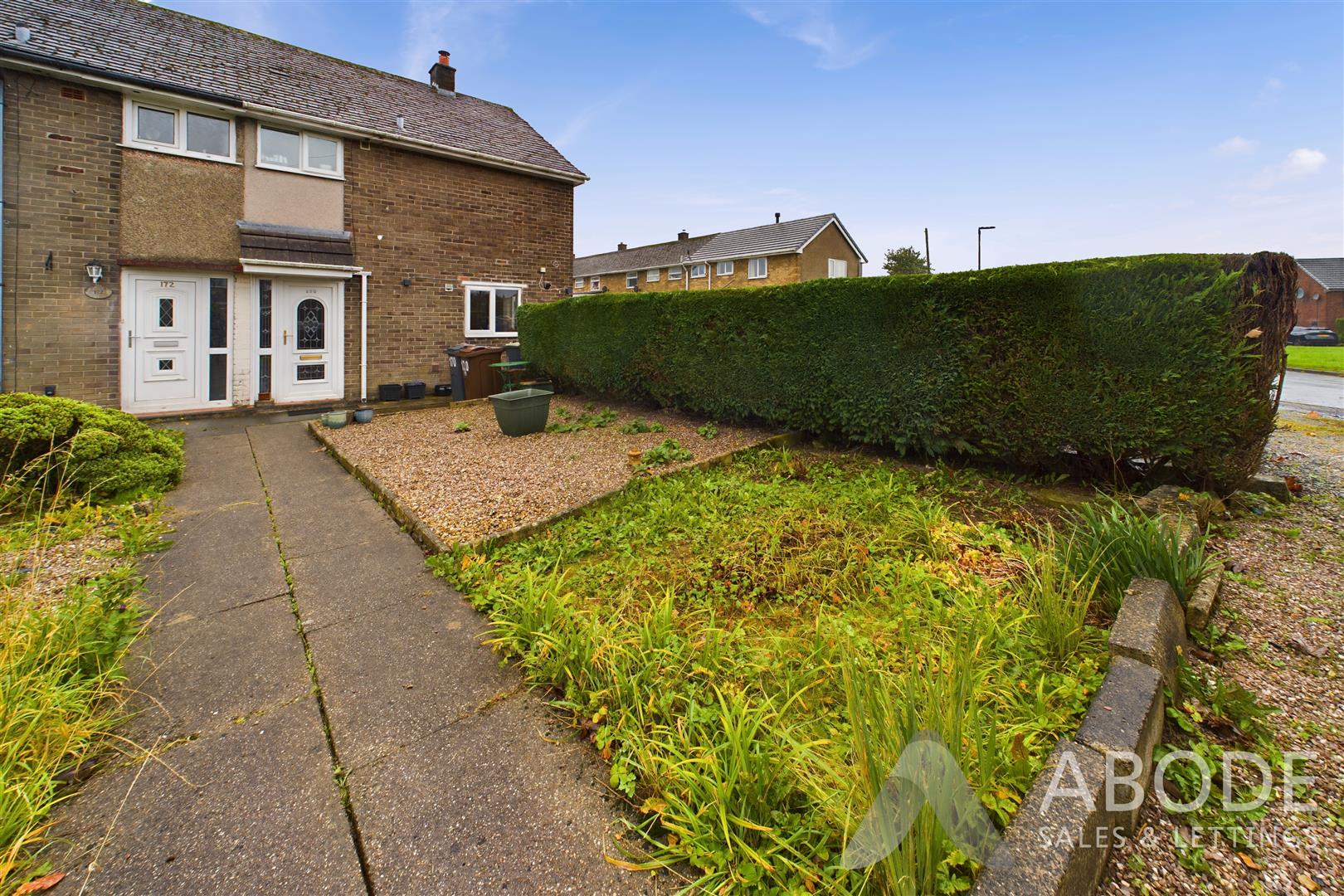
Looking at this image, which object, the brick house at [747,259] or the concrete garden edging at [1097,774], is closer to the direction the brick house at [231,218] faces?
the concrete garden edging

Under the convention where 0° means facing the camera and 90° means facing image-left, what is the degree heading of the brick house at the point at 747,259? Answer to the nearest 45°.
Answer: approximately 45°

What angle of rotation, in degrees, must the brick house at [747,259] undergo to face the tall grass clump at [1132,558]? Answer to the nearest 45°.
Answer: approximately 45° to its left

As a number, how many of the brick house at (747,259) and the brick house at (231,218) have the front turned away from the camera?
0

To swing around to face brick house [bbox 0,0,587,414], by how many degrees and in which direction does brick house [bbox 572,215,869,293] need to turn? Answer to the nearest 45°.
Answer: approximately 45° to its left

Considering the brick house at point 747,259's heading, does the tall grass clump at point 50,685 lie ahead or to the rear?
ahead
